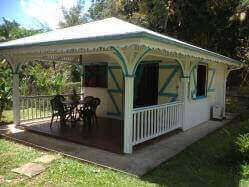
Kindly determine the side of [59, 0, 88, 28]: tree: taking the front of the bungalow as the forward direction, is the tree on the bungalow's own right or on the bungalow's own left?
on the bungalow's own right

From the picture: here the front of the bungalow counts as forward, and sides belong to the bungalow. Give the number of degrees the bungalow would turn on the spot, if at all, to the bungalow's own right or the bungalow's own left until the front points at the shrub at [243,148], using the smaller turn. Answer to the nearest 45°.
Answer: approximately 90° to the bungalow's own left

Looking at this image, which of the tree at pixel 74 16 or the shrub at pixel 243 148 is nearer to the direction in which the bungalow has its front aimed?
the shrub

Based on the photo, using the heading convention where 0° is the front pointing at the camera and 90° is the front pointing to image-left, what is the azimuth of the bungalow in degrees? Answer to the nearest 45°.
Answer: approximately 45°

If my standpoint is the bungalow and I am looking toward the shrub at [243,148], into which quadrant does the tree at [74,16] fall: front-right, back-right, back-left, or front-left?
back-left

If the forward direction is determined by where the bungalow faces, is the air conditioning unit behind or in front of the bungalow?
behind
